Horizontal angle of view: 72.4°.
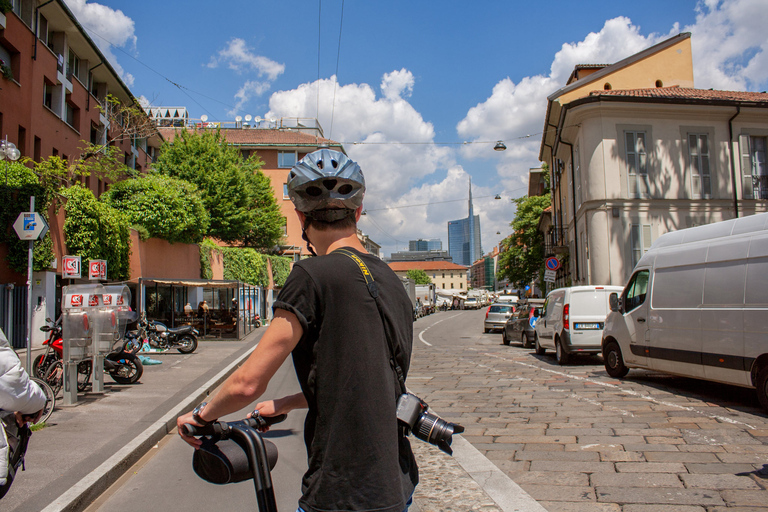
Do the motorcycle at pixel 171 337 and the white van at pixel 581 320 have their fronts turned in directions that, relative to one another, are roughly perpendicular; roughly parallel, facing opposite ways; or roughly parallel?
roughly perpendicular

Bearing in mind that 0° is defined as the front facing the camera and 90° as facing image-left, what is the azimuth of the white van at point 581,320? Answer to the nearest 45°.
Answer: approximately 135°

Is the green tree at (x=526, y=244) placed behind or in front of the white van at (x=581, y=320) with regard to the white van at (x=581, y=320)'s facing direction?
in front

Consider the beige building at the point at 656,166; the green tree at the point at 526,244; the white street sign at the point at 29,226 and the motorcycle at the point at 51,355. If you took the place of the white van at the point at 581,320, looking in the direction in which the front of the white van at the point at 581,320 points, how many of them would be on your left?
2

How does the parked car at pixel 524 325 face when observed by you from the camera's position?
facing away from the viewer and to the left of the viewer
